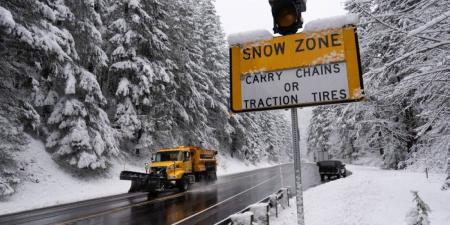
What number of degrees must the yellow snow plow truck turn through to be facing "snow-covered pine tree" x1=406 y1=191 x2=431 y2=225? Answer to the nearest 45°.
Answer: approximately 45° to its left

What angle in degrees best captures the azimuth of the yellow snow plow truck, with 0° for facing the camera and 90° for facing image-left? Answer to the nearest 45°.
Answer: approximately 45°

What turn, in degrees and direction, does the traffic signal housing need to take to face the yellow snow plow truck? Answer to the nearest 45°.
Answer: approximately 135° to its right

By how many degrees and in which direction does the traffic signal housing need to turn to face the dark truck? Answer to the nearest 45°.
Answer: approximately 180°

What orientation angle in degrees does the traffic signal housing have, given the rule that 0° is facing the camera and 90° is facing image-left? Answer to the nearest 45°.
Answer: approximately 0°

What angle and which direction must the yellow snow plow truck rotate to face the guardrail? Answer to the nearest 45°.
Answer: approximately 45° to its left

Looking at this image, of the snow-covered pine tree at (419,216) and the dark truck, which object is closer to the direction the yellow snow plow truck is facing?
the snow-covered pine tree

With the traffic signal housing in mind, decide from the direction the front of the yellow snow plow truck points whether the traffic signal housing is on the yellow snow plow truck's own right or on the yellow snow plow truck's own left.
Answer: on the yellow snow plow truck's own left
